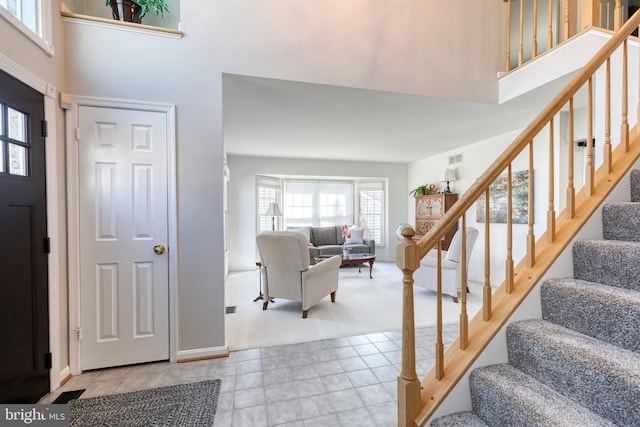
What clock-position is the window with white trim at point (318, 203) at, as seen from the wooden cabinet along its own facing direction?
The window with white trim is roughly at 2 o'clock from the wooden cabinet.

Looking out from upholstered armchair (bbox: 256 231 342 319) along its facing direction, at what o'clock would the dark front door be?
The dark front door is roughly at 6 o'clock from the upholstered armchair.

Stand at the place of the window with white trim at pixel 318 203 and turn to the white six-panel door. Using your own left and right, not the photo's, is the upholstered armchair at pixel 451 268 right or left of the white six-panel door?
left

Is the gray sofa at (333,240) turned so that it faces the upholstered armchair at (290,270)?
yes

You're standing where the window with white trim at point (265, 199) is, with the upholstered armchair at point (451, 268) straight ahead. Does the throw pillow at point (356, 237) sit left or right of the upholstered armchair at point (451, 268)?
left

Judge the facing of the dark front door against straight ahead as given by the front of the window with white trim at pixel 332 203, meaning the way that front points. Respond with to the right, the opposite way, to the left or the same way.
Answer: to the left

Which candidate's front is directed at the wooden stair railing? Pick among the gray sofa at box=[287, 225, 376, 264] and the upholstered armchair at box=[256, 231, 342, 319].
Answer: the gray sofa

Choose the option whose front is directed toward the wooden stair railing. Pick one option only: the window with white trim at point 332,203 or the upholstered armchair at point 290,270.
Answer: the window with white trim

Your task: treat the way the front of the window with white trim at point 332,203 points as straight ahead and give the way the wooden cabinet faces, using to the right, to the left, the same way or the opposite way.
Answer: to the right

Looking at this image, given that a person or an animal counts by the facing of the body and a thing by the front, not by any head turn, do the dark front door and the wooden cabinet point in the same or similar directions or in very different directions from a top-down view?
very different directions

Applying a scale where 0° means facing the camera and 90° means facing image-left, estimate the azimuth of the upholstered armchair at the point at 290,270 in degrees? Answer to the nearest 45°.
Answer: approximately 225°

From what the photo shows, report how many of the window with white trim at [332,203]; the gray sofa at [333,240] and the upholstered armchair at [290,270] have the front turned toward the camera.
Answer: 2
